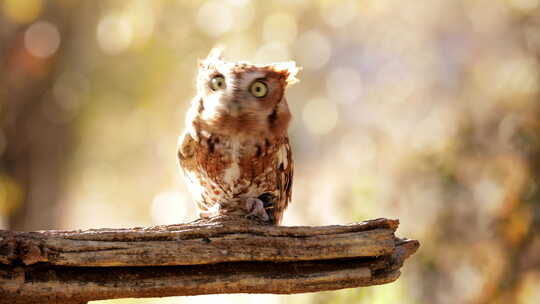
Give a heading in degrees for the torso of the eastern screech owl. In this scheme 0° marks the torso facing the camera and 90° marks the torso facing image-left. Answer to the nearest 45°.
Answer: approximately 0°
